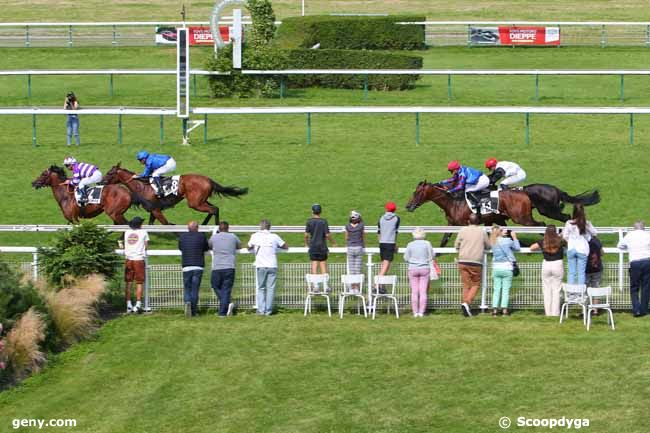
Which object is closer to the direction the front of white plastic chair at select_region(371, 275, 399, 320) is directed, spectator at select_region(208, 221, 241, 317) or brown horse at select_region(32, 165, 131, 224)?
the brown horse

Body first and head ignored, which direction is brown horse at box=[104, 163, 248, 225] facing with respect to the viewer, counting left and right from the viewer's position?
facing to the left of the viewer

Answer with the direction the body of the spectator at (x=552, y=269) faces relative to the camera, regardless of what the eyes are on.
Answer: away from the camera

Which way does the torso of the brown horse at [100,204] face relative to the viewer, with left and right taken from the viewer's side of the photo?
facing to the left of the viewer

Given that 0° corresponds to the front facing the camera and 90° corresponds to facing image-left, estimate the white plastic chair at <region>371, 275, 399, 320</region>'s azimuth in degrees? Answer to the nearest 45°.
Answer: approximately 180°

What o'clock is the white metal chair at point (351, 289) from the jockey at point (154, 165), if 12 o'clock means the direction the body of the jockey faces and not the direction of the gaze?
The white metal chair is roughly at 8 o'clock from the jockey.

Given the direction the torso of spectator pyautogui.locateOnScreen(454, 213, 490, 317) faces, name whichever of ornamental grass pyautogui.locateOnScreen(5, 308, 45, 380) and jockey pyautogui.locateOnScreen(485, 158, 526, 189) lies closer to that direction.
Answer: the jockey

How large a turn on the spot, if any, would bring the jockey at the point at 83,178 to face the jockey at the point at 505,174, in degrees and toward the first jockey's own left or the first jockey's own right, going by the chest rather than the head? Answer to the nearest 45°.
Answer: approximately 180°

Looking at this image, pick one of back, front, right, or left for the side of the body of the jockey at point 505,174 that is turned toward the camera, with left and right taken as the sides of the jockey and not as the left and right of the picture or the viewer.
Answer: left

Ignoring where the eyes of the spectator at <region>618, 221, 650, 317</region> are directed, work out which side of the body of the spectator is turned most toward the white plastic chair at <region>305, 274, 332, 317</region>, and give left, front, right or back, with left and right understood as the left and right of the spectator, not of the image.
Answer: left

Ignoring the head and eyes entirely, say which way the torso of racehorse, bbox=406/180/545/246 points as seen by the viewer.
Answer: to the viewer's left

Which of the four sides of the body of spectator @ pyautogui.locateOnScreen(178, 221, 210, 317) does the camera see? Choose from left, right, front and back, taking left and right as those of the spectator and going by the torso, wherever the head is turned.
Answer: back
